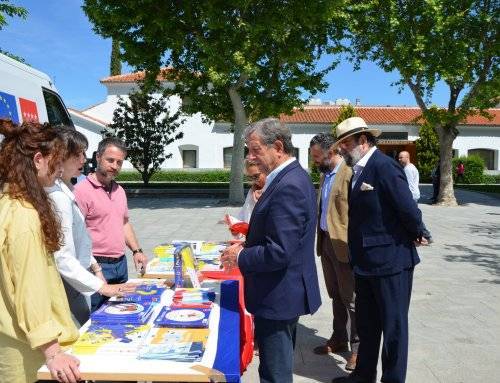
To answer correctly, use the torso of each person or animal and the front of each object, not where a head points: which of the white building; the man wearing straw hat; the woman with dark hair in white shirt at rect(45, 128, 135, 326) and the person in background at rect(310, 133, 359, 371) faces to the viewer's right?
the woman with dark hair in white shirt

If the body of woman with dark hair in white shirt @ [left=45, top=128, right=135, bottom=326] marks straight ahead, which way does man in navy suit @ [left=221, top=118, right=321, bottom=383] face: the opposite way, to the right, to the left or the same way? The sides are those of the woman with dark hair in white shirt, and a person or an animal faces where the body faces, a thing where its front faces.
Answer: the opposite way

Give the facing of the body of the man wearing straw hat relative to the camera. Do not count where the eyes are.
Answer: to the viewer's left

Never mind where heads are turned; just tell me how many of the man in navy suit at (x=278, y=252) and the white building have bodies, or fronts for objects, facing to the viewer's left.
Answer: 1

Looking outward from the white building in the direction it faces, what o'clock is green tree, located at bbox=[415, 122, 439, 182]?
The green tree is roughly at 10 o'clock from the white building.

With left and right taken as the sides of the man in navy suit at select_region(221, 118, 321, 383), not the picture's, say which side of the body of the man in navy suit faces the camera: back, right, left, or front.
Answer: left

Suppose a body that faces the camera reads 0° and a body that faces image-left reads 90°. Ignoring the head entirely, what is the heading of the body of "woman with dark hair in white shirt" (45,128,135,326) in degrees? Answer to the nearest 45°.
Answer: approximately 270°

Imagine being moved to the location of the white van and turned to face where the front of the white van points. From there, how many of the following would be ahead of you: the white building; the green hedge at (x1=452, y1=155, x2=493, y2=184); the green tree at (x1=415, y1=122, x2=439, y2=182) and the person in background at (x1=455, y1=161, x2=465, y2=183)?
4

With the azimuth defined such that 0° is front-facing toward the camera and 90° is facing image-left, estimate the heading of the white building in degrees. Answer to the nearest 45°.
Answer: approximately 0°

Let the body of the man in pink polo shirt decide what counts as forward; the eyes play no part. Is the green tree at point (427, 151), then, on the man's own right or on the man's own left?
on the man's own left

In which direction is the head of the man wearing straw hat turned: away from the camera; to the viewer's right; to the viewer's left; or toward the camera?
to the viewer's left

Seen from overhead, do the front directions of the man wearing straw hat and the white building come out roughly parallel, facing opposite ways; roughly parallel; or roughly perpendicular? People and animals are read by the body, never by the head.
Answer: roughly perpendicular

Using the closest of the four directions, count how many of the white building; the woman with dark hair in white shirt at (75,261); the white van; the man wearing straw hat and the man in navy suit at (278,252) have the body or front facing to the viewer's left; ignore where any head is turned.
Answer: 2

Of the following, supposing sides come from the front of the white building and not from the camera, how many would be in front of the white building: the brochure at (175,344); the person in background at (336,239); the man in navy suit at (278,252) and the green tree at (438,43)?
4
